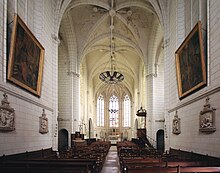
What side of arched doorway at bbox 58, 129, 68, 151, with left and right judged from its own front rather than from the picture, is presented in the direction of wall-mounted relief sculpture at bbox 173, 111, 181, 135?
left

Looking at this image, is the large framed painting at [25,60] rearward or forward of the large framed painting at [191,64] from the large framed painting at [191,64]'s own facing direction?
forward

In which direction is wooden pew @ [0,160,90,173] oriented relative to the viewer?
away from the camera

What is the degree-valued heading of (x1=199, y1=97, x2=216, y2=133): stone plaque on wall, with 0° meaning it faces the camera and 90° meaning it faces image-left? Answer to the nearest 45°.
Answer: approximately 45°

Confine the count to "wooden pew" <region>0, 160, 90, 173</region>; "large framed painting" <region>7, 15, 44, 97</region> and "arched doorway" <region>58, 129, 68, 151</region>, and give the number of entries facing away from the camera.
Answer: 1
